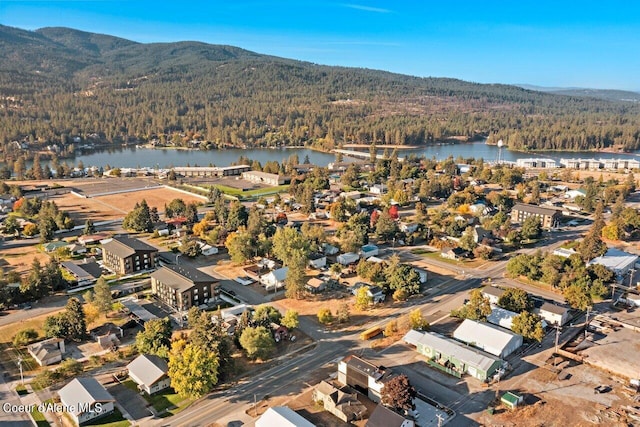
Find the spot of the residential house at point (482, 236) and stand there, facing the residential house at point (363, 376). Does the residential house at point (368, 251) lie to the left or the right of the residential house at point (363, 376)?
right

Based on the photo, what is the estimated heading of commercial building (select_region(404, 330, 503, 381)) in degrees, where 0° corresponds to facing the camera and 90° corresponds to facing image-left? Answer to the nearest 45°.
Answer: approximately 45°

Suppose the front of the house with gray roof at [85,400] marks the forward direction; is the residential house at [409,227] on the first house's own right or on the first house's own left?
on the first house's own left

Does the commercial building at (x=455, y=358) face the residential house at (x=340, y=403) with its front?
yes

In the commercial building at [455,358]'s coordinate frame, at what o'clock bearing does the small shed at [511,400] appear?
The small shed is roughly at 9 o'clock from the commercial building.

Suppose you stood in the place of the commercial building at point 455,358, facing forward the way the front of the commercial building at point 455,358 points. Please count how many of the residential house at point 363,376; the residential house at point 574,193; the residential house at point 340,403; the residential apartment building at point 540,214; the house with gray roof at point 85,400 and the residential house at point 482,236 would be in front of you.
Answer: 3

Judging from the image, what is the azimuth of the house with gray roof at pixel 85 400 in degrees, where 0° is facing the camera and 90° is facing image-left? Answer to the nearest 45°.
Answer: approximately 315°

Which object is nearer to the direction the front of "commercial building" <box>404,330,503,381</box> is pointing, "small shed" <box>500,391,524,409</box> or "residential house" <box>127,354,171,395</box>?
the residential house

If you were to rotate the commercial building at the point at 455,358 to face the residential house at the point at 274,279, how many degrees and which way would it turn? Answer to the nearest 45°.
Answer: approximately 90° to its right
